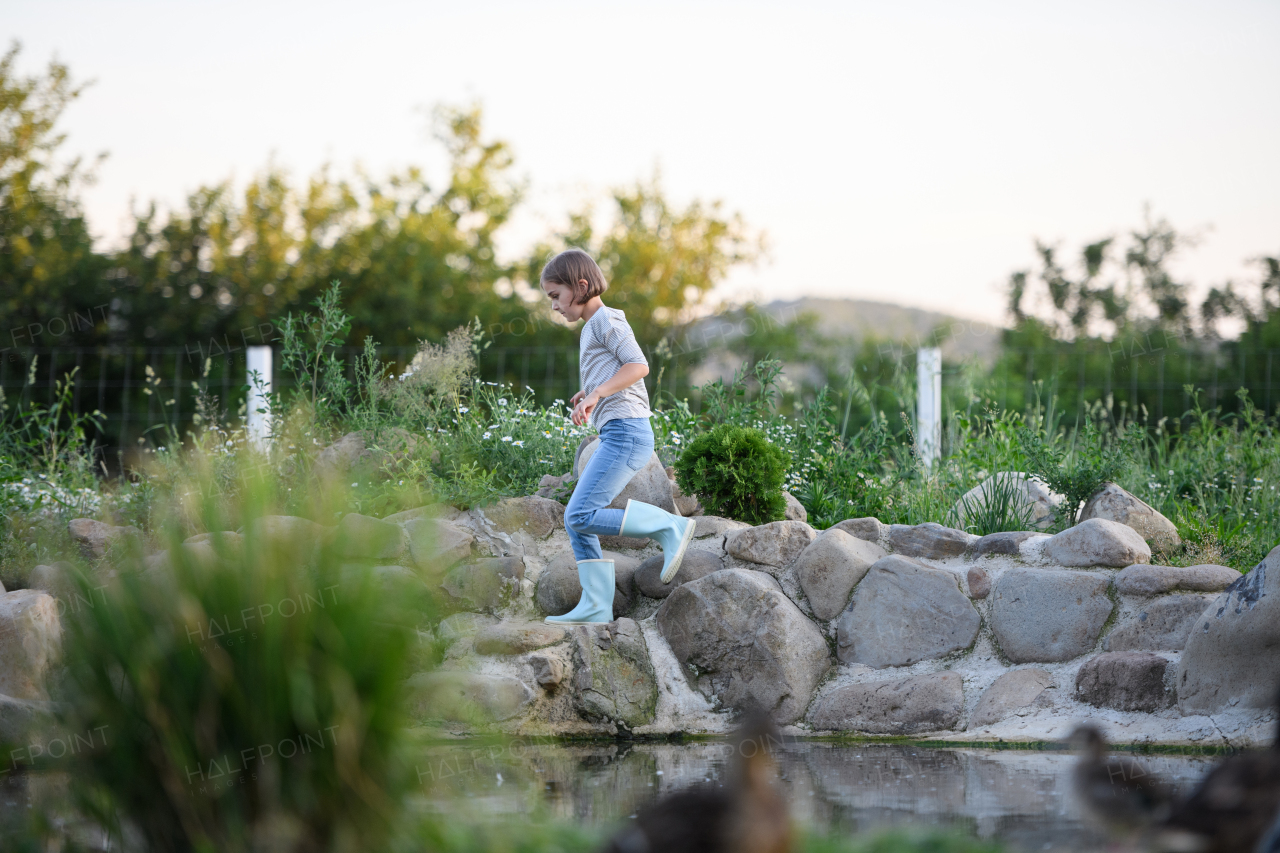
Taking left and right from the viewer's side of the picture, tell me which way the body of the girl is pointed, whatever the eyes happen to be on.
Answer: facing to the left of the viewer

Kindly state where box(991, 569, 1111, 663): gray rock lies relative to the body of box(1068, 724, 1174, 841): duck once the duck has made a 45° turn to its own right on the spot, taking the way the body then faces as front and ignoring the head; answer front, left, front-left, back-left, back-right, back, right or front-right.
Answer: front-right

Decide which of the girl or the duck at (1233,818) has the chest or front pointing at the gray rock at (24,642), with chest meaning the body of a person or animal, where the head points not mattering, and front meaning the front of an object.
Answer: the girl

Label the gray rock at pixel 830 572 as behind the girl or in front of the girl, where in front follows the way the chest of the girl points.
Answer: behind

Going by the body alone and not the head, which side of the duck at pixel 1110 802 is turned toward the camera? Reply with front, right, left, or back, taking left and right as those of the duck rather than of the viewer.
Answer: left

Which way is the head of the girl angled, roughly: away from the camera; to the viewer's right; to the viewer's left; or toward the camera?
to the viewer's left

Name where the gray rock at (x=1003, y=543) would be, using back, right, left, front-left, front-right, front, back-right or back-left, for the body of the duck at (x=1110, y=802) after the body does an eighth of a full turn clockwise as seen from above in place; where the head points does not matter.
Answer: front-right

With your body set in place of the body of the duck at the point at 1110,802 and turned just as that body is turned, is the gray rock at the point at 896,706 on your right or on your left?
on your right

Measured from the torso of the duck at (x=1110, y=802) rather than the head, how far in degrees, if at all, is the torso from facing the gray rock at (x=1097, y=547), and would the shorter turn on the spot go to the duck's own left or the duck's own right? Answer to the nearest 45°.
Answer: approximately 90° to the duck's own right
